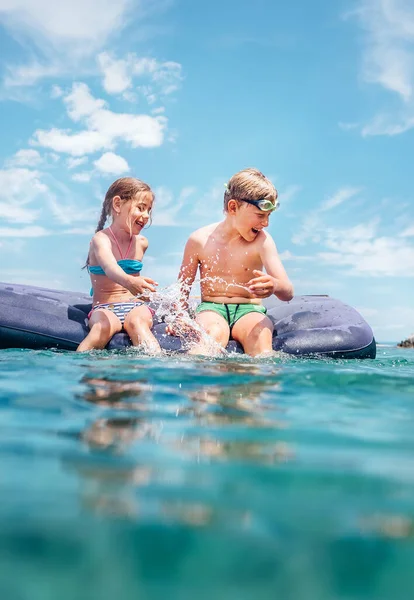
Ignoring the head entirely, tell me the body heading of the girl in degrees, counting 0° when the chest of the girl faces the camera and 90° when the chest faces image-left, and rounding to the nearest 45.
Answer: approximately 315°

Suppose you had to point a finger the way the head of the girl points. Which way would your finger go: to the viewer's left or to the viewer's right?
to the viewer's right

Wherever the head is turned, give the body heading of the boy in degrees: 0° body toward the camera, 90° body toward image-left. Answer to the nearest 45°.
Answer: approximately 0°

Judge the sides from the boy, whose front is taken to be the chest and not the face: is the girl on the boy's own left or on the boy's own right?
on the boy's own right
